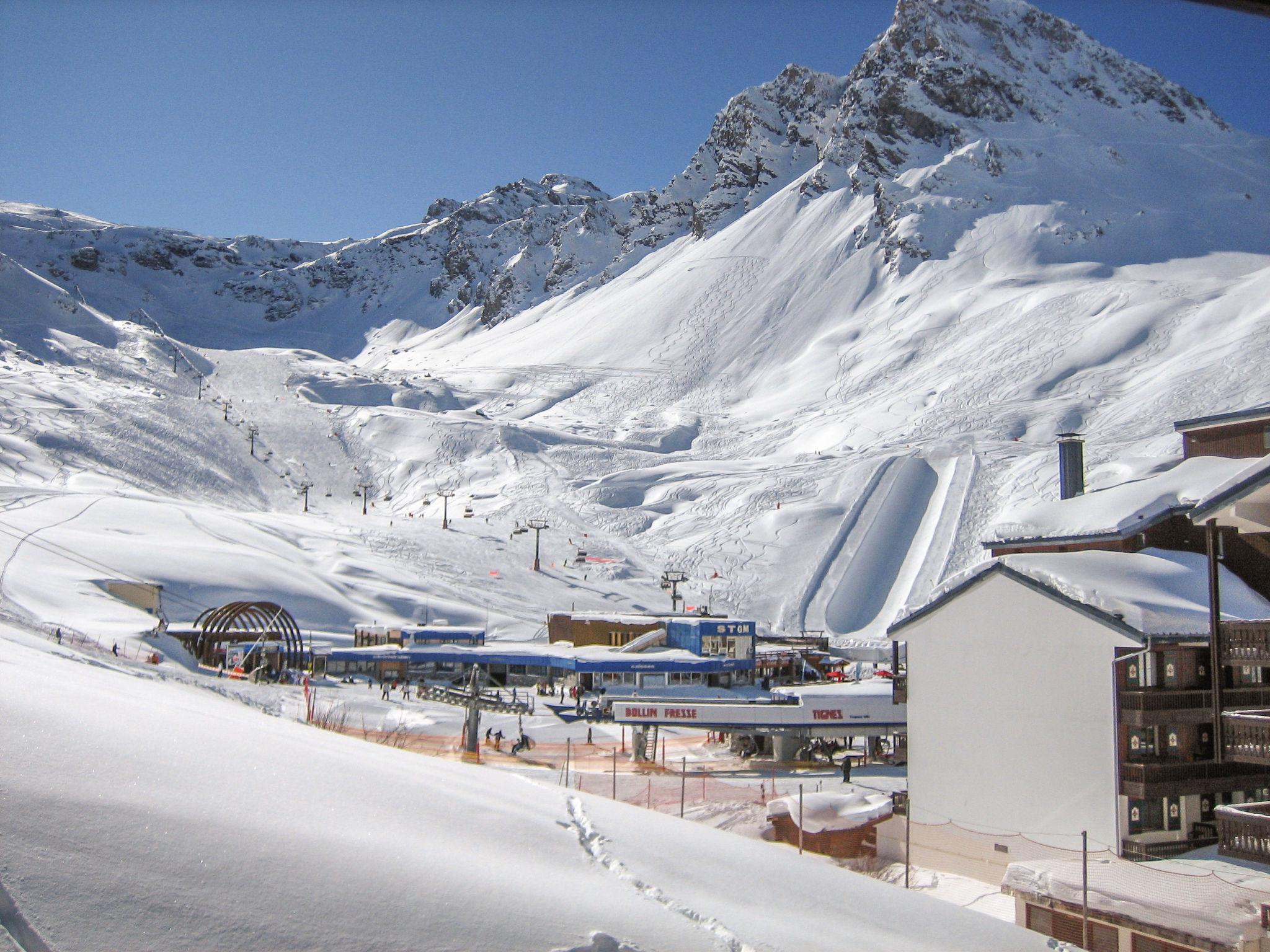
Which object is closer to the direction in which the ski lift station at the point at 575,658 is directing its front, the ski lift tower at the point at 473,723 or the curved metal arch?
the ski lift tower

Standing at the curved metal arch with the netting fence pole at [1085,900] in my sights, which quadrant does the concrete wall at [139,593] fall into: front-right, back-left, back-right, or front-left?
back-right

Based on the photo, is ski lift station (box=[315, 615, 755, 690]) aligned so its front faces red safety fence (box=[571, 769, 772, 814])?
yes

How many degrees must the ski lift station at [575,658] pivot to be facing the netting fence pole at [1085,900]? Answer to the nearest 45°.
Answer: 0° — it already faces it

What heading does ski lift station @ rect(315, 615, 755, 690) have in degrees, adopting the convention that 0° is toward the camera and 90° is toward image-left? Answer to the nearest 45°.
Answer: approximately 0°

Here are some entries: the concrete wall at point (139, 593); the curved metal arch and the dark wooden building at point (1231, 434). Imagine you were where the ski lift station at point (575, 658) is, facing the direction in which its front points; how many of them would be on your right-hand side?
2

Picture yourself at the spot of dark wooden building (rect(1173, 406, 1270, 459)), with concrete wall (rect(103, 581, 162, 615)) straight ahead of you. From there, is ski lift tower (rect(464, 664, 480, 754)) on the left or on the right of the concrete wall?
left
